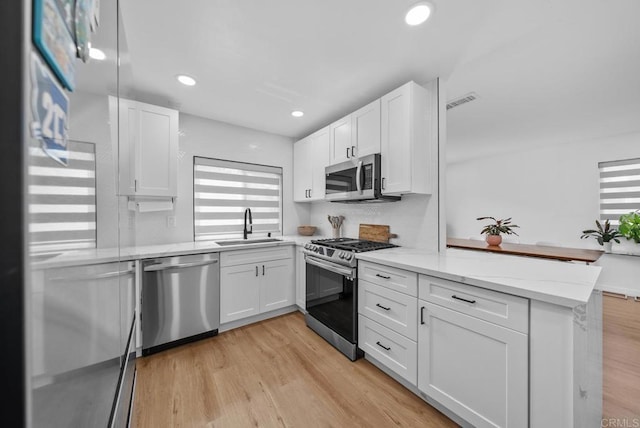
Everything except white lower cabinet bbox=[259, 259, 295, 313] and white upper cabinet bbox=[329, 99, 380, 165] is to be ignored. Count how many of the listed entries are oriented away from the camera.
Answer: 0

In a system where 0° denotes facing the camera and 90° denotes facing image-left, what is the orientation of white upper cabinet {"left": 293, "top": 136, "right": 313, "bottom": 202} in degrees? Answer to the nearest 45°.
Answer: approximately 45°

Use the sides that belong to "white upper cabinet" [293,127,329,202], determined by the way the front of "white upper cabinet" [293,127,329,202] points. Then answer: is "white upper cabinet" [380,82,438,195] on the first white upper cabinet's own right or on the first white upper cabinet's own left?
on the first white upper cabinet's own left

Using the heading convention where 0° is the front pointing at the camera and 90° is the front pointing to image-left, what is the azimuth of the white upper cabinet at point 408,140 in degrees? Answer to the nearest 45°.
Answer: approximately 45°

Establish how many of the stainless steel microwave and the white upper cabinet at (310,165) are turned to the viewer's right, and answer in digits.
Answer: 0
